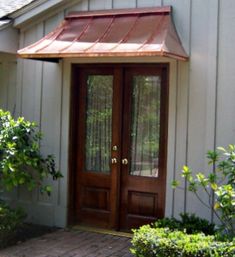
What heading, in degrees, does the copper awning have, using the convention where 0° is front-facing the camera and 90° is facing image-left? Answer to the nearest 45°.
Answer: approximately 45°
